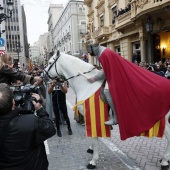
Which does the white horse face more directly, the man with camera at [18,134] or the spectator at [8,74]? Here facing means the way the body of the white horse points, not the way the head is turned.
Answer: the spectator

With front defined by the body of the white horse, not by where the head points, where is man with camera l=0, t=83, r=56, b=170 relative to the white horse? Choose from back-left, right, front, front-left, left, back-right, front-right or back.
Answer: left

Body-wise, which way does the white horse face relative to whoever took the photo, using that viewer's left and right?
facing to the left of the viewer

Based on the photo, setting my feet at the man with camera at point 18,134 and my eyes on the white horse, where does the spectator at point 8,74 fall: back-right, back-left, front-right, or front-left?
front-left

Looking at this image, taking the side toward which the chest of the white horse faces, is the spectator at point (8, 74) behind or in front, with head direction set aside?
in front

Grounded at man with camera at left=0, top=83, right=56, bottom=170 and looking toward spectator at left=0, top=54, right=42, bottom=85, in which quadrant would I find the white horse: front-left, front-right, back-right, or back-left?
front-right
